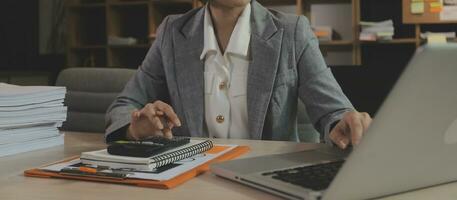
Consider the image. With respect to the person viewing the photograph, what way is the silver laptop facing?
facing away from the viewer and to the left of the viewer

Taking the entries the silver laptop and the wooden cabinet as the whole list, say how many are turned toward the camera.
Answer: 1

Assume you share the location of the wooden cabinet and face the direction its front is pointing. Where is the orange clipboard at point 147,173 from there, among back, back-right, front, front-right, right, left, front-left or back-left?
front

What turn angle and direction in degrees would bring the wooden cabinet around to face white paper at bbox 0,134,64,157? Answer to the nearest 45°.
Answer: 0° — it already faces it

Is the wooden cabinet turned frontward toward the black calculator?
yes

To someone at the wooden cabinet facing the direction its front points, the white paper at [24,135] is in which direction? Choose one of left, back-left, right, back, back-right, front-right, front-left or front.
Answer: front

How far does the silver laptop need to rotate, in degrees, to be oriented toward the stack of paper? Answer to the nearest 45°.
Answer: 0° — it already faces it

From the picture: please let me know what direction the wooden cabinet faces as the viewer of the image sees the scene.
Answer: facing the viewer

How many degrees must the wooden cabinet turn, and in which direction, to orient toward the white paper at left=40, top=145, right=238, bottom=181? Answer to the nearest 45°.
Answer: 0° — it already faces it

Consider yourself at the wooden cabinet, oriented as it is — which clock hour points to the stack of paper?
The stack of paper is roughly at 12 o'clock from the wooden cabinet.

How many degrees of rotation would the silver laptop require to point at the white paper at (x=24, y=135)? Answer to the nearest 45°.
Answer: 0° — it already faces it

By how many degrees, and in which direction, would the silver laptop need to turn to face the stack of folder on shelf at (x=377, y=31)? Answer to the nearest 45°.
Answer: approximately 45° to its right
